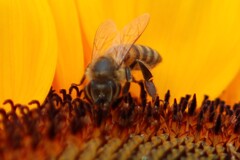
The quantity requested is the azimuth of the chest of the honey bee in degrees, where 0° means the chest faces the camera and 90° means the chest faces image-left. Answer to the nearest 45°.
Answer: approximately 45°
